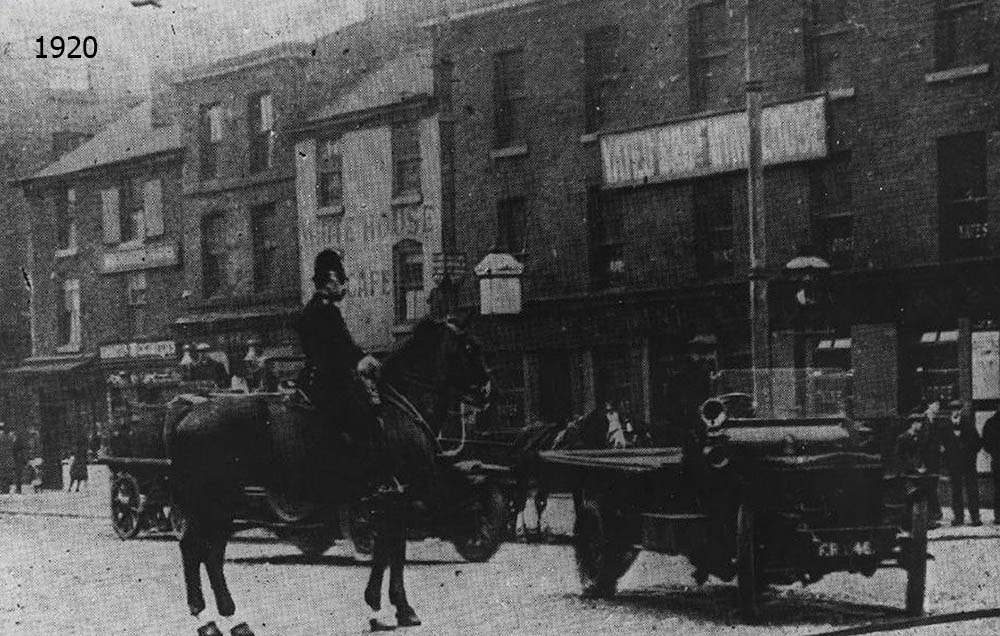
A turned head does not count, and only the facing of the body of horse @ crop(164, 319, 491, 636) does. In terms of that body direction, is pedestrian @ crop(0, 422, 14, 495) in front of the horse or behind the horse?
behind

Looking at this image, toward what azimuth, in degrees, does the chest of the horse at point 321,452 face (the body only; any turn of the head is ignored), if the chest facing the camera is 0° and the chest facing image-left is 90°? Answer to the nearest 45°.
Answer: approximately 270°

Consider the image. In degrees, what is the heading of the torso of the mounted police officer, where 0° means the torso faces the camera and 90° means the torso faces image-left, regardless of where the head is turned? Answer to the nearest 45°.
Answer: approximately 270°

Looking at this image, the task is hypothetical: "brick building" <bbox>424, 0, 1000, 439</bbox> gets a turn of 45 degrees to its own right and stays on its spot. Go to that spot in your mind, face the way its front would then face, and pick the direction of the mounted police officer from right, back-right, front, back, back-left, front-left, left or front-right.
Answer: front-left

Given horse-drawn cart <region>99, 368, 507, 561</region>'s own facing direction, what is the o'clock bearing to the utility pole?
The utility pole is roughly at 12 o'clock from the horse-drawn cart.

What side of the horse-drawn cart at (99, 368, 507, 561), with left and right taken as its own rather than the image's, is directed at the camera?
right

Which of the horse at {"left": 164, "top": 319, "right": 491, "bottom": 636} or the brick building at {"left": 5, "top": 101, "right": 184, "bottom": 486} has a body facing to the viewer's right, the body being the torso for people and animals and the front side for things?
the horse

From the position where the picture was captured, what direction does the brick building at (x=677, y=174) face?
facing the viewer and to the left of the viewer

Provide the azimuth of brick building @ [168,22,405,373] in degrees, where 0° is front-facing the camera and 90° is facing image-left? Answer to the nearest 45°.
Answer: approximately 45°
